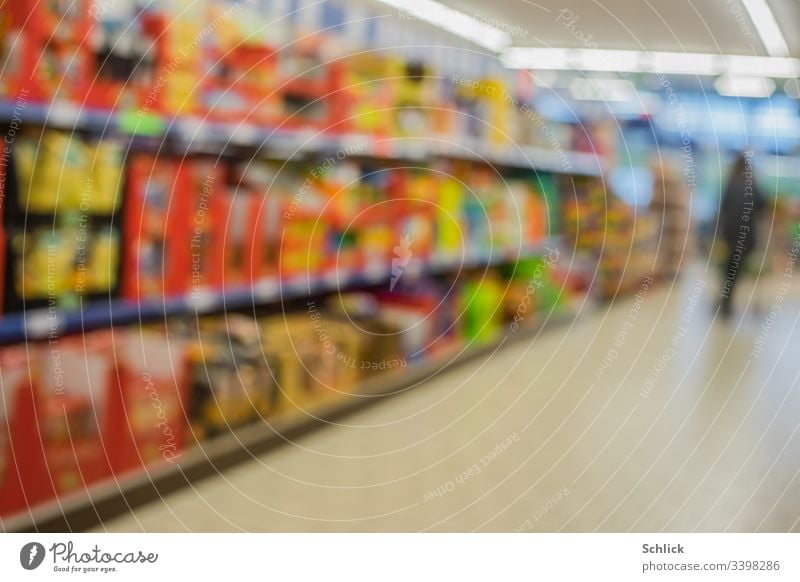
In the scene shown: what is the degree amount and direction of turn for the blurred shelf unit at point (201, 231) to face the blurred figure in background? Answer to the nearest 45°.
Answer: approximately 90° to its left

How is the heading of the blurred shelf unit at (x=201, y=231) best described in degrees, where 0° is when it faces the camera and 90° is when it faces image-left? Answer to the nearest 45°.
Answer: approximately 315°

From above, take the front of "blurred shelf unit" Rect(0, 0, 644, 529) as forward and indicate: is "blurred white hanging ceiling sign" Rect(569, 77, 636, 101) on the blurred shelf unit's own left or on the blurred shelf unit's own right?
on the blurred shelf unit's own left

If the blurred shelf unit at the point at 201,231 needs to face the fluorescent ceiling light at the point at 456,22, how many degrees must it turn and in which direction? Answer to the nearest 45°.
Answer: approximately 90° to its left

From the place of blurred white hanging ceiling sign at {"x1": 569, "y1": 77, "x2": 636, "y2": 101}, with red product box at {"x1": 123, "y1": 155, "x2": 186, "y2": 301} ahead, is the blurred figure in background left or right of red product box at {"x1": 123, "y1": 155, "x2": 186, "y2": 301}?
left

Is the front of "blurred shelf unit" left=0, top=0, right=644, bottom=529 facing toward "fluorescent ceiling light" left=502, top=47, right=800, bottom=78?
no
